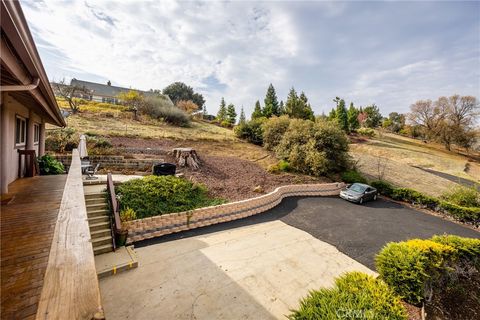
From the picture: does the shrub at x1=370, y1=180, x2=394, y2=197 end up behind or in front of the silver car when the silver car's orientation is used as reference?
behind

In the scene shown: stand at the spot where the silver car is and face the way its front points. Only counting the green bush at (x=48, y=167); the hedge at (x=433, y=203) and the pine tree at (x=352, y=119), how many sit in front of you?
1

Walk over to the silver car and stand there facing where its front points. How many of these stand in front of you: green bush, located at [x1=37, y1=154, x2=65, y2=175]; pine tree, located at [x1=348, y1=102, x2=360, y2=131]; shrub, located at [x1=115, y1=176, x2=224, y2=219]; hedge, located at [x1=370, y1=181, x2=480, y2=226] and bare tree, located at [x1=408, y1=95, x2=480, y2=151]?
2

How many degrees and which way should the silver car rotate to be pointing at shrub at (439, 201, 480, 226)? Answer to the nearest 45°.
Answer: approximately 135° to its left

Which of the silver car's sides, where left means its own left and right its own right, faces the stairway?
front

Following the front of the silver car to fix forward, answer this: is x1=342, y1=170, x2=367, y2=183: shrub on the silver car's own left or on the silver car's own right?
on the silver car's own right

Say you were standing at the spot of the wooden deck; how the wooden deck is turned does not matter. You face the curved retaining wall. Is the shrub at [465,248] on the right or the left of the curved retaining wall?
right

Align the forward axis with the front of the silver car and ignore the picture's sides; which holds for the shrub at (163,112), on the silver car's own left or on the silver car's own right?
on the silver car's own right

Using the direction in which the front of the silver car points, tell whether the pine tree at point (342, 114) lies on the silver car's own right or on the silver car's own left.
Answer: on the silver car's own right

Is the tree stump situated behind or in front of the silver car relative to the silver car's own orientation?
in front

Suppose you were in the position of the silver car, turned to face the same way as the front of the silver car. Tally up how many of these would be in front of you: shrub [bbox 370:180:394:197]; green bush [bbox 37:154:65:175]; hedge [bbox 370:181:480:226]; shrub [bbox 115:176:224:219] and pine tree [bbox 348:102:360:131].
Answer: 2

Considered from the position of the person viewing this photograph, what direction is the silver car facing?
facing the viewer and to the left of the viewer
